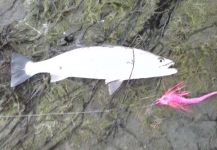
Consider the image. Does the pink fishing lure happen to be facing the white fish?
yes

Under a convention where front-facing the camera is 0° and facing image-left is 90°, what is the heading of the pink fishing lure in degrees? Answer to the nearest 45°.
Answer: approximately 90°
